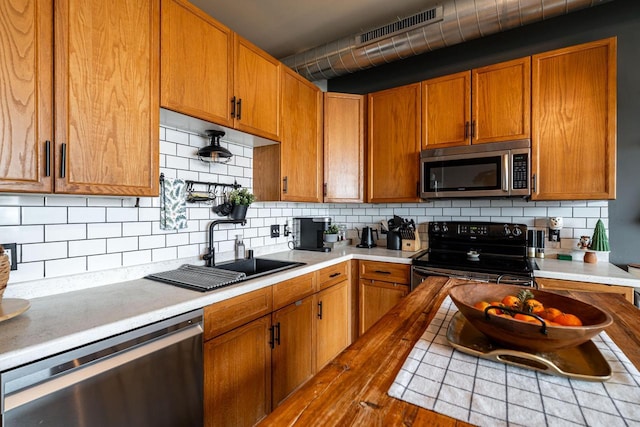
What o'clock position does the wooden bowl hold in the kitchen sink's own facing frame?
The wooden bowl is roughly at 1 o'clock from the kitchen sink.

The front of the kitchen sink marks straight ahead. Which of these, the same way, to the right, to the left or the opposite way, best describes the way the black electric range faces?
to the right

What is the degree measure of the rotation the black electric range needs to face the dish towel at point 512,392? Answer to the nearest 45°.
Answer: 0° — it already faces it

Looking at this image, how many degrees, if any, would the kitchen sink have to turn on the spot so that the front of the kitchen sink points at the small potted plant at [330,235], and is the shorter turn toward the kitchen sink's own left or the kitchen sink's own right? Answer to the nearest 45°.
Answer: approximately 90° to the kitchen sink's own left

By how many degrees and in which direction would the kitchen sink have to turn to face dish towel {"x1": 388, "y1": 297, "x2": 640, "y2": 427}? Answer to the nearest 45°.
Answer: approximately 45° to its right

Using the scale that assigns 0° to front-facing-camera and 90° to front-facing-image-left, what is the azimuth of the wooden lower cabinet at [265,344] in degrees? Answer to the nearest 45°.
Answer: approximately 315°

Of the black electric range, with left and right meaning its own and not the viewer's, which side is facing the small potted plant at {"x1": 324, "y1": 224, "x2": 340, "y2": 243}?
right

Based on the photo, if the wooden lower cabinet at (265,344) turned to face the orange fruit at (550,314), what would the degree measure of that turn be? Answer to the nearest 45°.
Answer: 0° — it already faces it

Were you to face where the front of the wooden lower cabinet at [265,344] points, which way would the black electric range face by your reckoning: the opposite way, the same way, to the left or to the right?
to the right

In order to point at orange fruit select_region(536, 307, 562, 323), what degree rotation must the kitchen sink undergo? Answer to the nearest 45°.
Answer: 0° — it already faces it

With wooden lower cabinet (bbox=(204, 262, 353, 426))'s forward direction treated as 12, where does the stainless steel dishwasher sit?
The stainless steel dishwasher is roughly at 3 o'clock from the wooden lower cabinet.
